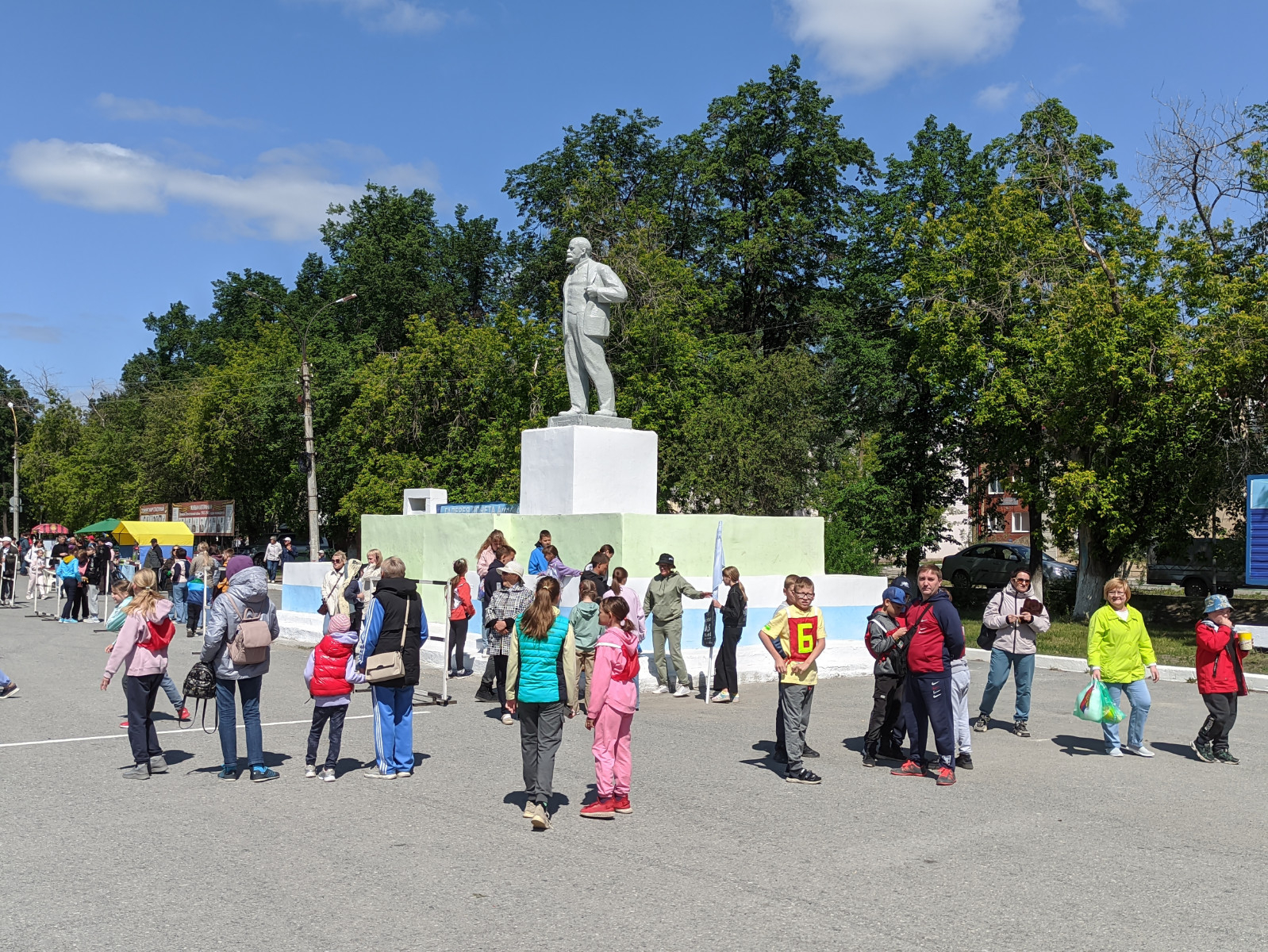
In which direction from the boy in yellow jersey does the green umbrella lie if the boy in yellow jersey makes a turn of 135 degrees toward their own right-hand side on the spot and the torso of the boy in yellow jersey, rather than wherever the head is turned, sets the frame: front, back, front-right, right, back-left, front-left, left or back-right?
front-right

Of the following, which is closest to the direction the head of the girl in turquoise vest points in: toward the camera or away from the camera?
away from the camera

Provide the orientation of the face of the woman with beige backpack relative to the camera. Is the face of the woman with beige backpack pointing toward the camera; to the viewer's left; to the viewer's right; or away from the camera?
away from the camera

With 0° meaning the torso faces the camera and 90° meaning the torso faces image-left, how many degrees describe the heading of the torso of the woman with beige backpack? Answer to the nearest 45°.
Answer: approximately 135°

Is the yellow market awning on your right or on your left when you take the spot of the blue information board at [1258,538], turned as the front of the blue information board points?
on your right

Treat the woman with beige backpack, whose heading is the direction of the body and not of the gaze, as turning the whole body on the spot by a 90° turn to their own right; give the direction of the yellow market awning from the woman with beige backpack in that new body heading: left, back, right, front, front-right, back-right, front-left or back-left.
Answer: front-left

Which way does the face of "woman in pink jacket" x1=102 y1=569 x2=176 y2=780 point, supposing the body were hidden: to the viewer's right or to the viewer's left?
to the viewer's left

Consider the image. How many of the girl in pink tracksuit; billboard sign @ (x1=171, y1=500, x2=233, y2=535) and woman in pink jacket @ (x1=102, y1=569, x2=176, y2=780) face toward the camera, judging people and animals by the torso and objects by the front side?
1

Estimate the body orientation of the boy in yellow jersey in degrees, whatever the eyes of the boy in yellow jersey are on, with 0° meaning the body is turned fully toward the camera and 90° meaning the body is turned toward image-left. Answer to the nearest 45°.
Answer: approximately 315°
